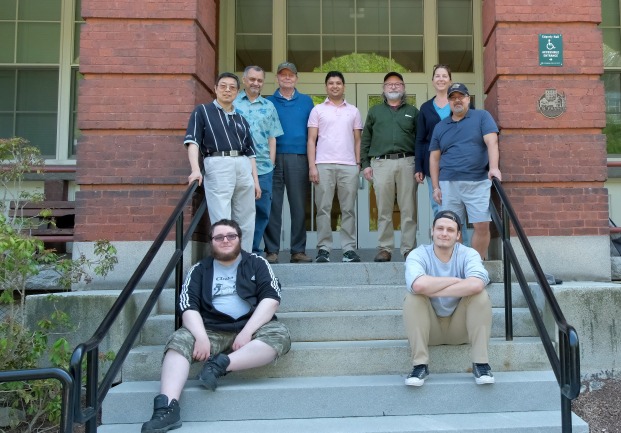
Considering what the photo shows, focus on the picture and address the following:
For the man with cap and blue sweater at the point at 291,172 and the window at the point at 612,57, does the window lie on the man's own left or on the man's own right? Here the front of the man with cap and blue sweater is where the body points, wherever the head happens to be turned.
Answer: on the man's own left

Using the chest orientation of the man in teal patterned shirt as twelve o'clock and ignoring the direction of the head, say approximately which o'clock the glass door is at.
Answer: The glass door is roughly at 7 o'clock from the man in teal patterned shirt.

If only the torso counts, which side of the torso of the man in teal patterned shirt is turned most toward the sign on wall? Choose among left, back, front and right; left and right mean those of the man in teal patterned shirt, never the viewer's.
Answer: left

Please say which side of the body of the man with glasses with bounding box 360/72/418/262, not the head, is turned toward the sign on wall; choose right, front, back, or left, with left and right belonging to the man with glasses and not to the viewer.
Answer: left

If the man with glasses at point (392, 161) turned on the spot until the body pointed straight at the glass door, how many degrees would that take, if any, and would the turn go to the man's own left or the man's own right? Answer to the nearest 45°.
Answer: approximately 180°

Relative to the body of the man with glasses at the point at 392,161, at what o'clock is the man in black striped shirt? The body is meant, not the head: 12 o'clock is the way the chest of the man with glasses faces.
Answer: The man in black striped shirt is roughly at 2 o'clock from the man with glasses.

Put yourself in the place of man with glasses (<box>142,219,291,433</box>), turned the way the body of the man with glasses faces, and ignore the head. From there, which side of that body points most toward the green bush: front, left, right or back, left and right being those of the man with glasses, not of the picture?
right

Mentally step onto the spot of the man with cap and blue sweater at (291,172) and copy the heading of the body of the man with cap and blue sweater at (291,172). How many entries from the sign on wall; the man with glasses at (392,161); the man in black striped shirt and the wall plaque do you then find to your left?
3

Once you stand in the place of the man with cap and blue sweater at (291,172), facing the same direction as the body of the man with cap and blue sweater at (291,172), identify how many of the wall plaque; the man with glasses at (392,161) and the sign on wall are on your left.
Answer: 3
